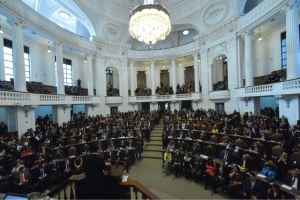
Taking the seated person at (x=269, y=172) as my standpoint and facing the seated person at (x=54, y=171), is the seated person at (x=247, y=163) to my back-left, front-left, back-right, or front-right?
front-right

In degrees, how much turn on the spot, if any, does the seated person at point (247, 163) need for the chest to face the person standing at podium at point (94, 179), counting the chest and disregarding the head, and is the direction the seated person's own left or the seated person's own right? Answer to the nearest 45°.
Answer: approximately 45° to the seated person's own left

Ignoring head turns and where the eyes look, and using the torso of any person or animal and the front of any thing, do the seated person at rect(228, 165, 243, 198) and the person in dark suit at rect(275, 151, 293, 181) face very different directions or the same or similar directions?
same or similar directions
